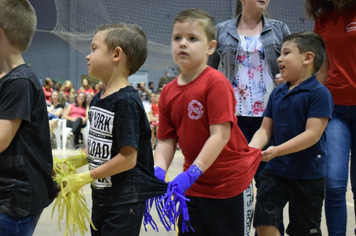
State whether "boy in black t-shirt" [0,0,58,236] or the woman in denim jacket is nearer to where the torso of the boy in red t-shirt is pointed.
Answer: the boy in black t-shirt
